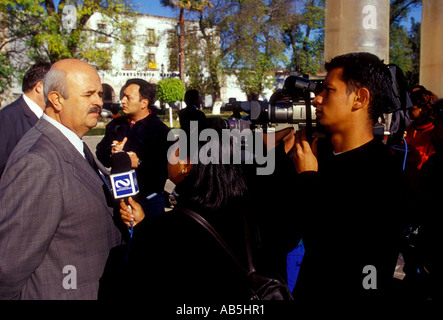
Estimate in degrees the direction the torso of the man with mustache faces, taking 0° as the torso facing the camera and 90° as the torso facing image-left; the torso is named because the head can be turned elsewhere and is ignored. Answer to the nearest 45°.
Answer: approximately 270°

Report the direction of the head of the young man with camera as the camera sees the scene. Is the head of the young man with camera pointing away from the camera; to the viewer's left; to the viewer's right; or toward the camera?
to the viewer's left

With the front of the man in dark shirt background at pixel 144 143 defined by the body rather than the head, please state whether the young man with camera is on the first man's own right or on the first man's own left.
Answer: on the first man's own left

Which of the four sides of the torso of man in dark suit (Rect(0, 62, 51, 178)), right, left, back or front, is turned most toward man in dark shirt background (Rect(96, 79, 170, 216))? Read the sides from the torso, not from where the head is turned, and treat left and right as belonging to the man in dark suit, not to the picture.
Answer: front

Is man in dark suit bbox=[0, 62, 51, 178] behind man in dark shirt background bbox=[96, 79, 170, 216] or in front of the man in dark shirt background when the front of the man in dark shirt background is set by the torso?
in front

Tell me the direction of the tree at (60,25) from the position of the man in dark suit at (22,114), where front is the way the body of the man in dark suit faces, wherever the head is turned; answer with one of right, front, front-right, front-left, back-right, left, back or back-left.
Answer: left

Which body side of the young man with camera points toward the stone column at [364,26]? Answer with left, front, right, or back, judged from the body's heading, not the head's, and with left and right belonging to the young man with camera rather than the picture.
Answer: right

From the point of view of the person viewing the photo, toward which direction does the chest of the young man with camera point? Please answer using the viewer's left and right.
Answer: facing to the left of the viewer

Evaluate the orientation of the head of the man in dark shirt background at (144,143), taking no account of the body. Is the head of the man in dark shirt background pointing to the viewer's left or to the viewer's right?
to the viewer's left

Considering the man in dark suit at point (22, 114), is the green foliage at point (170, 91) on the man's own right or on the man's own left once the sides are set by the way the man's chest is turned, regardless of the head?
on the man's own left

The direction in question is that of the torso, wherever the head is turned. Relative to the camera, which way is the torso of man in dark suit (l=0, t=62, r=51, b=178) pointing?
to the viewer's right

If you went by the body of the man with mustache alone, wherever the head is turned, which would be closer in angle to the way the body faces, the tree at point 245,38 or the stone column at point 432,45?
the stone column

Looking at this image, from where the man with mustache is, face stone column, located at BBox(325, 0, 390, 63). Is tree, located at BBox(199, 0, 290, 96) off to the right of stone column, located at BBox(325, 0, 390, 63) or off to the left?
left

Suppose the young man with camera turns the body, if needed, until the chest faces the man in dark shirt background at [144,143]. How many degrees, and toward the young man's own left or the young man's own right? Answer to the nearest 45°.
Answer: approximately 45° to the young man's own right
